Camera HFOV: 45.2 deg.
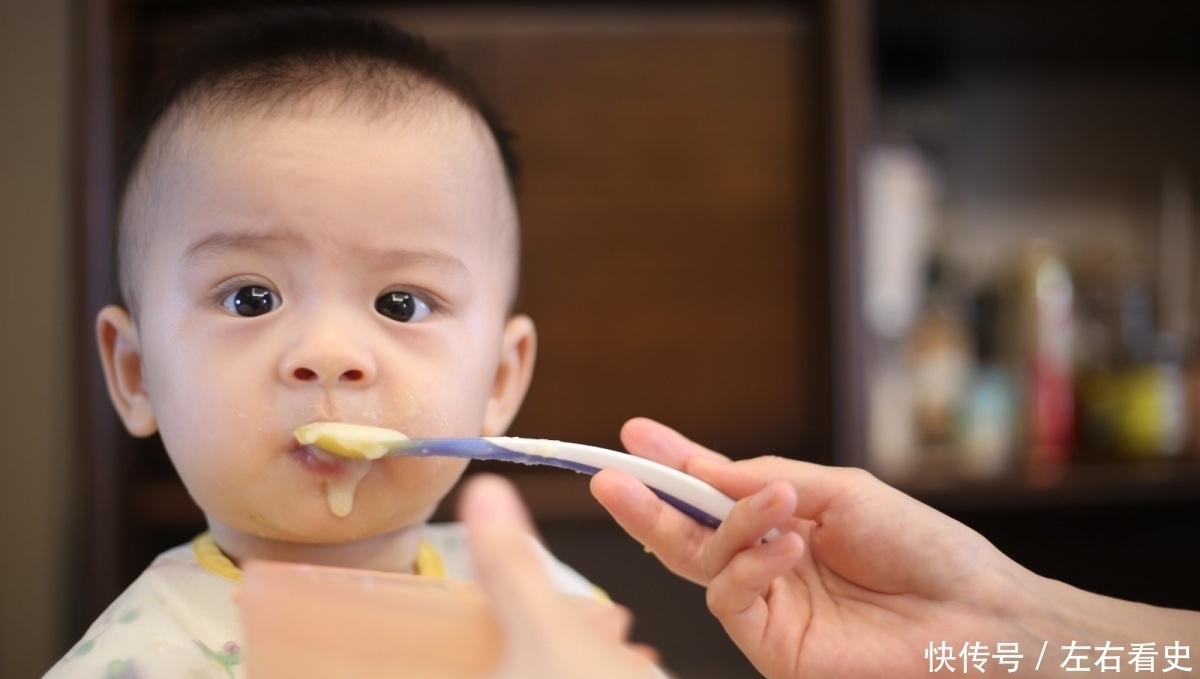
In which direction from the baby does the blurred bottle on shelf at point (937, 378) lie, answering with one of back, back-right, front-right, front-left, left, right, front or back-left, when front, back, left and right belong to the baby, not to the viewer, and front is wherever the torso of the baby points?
back-left

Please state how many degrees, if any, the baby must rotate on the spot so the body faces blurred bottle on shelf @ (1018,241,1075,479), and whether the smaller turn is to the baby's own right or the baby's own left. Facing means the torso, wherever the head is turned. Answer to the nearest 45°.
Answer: approximately 135° to the baby's own left

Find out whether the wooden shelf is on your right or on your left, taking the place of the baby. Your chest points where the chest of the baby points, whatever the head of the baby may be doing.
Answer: on your left

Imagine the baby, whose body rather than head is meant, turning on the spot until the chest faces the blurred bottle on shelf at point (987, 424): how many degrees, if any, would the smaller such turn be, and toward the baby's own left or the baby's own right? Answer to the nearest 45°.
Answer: approximately 135° to the baby's own left

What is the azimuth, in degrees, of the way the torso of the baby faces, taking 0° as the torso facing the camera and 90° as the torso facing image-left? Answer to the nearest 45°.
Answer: approximately 0°
